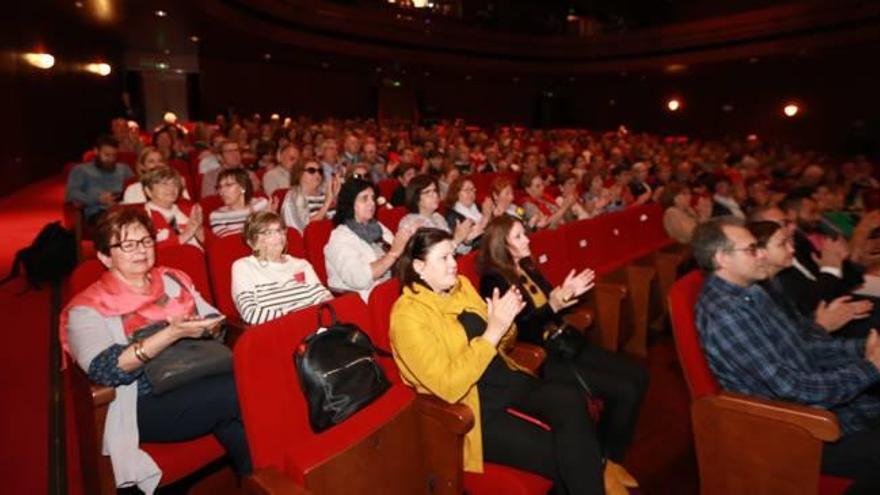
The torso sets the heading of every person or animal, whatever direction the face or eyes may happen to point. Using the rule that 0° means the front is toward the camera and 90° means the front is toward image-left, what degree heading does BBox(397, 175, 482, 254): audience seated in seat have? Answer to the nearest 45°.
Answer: approximately 315°

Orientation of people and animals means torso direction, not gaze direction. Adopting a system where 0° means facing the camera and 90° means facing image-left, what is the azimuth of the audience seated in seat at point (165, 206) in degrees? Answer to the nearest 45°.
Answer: approximately 315°

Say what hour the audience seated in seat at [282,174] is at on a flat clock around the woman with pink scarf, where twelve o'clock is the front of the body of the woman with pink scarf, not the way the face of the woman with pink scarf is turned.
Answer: The audience seated in seat is roughly at 8 o'clock from the woman with pink scarf.

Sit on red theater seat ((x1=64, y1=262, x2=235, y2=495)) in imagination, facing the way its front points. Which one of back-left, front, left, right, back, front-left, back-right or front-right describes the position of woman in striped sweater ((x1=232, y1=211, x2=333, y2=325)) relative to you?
left
